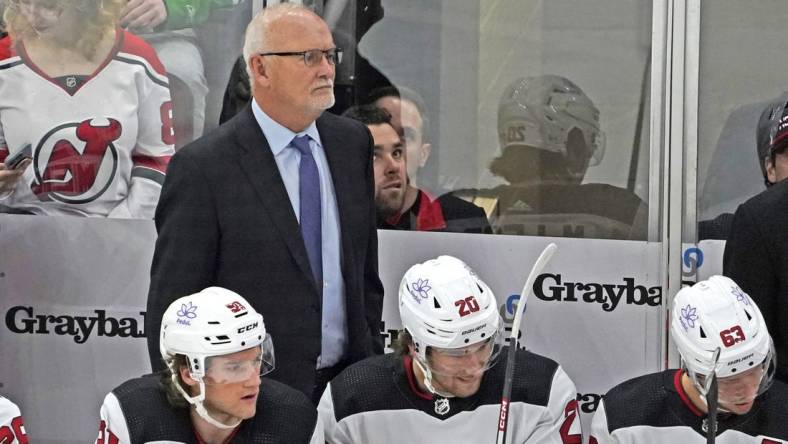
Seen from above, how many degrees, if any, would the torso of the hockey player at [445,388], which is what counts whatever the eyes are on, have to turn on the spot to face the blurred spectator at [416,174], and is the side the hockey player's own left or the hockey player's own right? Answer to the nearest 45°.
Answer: approximately 180°

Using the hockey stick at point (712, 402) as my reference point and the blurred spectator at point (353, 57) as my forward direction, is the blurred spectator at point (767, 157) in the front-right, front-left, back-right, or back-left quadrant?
front-right

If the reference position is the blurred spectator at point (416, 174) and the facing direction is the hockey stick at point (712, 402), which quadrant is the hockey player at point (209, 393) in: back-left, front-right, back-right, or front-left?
front-right

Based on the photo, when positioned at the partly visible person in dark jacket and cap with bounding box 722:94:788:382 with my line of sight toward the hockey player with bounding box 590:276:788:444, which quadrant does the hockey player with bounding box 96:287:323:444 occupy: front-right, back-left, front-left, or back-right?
front-right

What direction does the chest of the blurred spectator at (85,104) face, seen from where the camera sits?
toward the camera

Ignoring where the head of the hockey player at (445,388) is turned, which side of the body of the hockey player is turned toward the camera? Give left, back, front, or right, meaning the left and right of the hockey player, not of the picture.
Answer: front

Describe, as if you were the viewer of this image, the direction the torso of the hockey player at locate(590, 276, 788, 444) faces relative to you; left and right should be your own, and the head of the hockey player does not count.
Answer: facing the viewer and to the right of the viewer

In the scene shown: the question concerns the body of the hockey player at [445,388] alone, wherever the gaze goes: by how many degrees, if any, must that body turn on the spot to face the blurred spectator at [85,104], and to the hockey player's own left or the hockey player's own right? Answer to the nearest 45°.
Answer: approximately 135° to the hockey player's own right

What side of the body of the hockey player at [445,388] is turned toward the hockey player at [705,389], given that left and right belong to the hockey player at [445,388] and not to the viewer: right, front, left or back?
left

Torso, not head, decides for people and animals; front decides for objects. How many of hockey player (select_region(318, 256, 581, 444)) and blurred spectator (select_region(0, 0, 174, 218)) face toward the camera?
2

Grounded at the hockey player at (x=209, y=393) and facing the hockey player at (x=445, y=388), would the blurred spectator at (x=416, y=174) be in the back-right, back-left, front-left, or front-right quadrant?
front-left

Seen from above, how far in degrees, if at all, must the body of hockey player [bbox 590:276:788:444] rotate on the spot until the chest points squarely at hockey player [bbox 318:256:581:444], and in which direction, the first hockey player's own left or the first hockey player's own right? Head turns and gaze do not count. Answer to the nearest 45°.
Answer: approximately 135° to the first hockey player's own right

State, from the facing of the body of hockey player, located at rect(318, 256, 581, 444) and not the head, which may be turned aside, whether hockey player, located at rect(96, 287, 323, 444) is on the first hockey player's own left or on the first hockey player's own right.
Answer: on the first hockey player's own right
